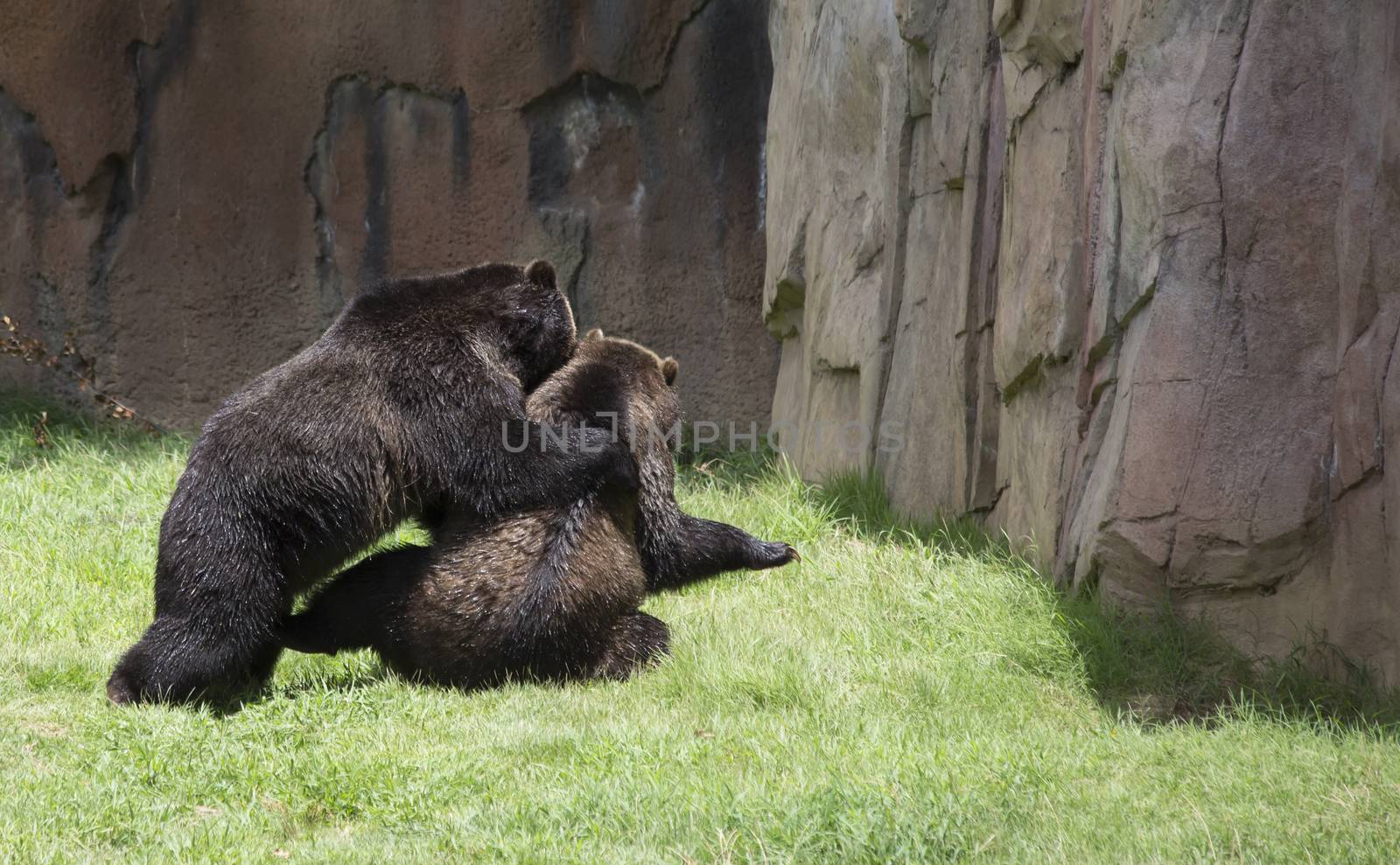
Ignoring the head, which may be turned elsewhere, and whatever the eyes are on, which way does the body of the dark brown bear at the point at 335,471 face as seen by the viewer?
to the viewer's right
